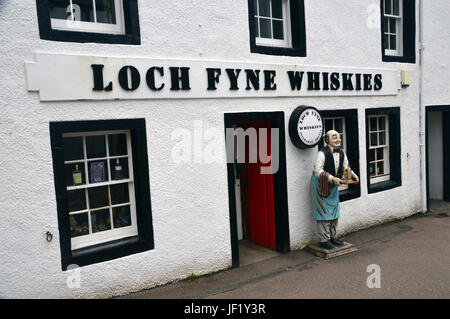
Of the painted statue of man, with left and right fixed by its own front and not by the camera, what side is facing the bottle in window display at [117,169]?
right

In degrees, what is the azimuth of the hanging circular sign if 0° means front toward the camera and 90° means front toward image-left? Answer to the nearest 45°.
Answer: approximately 315°

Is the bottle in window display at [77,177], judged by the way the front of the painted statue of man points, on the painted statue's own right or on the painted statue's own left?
on the painted statue's own right

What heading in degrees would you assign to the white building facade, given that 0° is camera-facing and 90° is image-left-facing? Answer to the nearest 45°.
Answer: approximately 315°

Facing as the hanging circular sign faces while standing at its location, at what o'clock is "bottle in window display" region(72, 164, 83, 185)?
The bottle in window display is roughly at 3 o'clock from the hanging circular sign.

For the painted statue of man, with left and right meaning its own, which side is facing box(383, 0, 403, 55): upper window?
left

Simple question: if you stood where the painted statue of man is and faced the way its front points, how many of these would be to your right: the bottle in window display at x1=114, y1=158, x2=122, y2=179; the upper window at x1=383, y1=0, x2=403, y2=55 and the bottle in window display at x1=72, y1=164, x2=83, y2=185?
2
